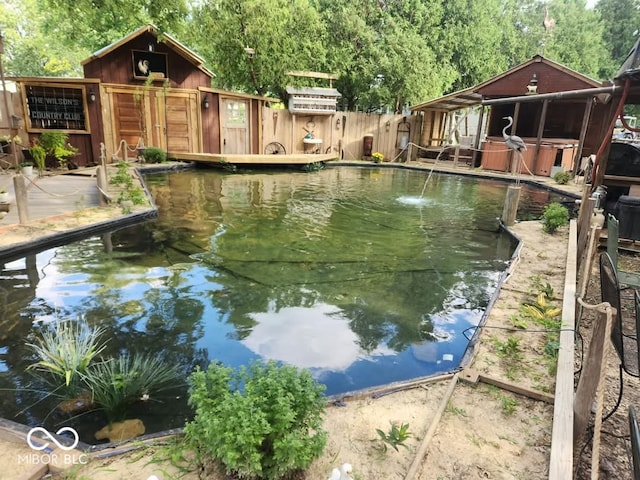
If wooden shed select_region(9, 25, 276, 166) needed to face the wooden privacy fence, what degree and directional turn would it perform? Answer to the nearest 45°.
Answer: approximately 90° to its left

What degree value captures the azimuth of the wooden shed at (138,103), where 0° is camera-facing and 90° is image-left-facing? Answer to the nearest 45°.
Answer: approximately 0°

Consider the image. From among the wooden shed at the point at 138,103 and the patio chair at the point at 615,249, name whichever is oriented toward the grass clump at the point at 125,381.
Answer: the wooden shed

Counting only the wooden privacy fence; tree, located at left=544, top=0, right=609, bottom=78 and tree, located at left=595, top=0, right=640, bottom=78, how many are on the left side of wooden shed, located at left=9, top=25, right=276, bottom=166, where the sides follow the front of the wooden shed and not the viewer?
3

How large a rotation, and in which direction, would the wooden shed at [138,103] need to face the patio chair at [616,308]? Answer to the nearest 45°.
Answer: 0° — it already faces it

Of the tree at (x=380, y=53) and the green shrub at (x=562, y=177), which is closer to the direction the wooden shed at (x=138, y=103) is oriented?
the green shrub

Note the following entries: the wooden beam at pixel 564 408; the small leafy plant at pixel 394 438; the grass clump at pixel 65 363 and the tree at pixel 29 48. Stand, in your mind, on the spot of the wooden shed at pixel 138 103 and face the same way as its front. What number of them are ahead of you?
3

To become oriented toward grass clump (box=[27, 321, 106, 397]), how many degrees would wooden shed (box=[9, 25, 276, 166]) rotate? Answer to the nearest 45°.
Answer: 0° — it already faces it

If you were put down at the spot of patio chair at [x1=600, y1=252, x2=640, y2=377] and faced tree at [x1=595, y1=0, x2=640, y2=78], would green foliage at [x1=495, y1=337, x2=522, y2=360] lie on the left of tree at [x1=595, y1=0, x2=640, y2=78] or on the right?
left
